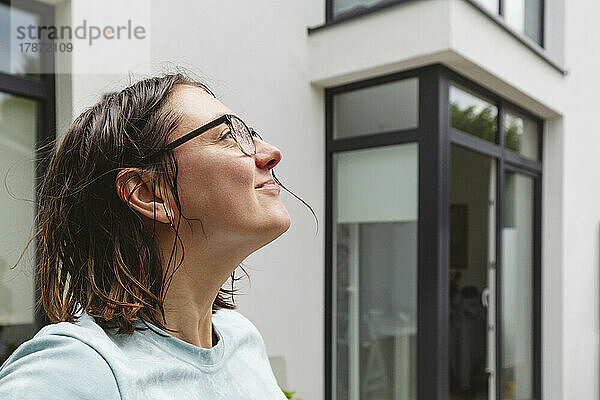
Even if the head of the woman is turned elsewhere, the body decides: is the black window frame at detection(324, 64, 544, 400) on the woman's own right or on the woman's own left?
on the woman's own left

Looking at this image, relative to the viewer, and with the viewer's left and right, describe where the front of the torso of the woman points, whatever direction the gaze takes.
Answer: facing the viewer and to the right of the viewer

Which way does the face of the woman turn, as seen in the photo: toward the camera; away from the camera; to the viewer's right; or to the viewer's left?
to the viewer's right

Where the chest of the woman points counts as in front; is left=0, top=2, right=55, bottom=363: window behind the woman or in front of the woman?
behind

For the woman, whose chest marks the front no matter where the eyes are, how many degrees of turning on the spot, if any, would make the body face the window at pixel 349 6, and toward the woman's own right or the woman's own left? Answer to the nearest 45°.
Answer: approximately 135° to the woman's own left
